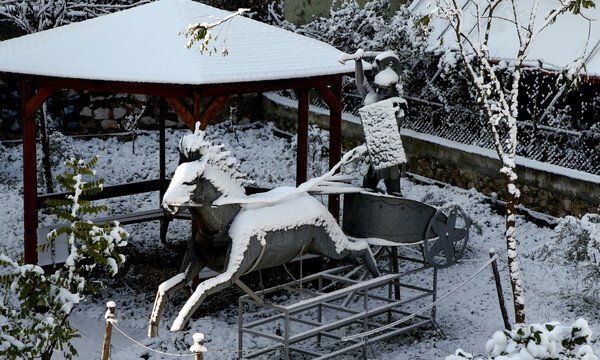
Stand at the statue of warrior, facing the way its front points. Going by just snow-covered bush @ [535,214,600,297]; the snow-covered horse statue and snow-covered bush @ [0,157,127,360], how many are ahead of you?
2

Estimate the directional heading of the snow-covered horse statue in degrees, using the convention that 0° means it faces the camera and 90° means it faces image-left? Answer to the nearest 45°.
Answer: approximately 45°

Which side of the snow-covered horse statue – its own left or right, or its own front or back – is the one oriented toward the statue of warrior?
back

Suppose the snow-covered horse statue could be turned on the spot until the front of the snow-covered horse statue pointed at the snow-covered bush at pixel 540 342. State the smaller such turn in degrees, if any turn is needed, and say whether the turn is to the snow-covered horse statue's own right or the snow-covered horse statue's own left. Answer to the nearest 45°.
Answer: approximately 90° to the snow-covered horse statue's own left

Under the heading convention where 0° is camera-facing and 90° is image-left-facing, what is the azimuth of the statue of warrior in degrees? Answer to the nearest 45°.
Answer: approximately 45°
